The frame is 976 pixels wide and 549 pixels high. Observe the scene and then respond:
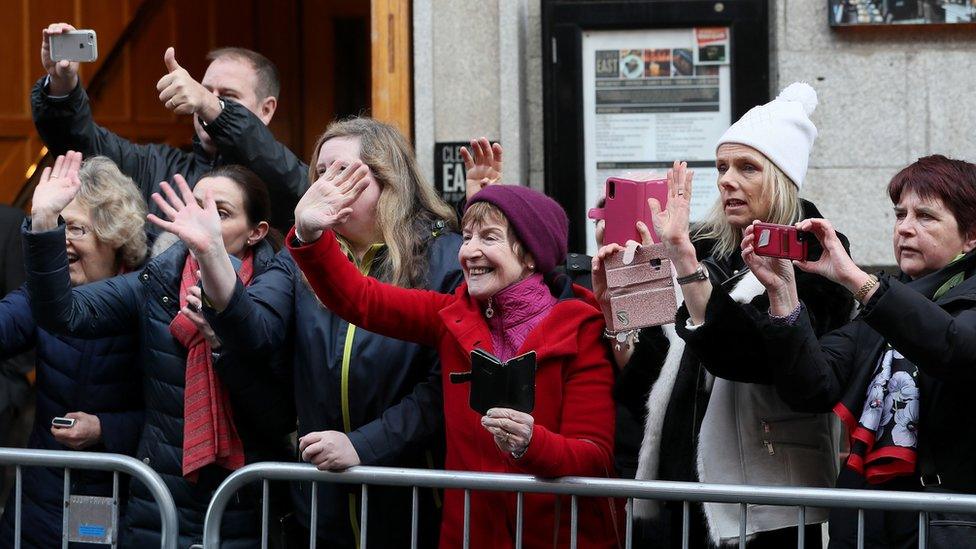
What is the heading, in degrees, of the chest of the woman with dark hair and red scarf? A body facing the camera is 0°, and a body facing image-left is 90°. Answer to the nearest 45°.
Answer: approximately 45°

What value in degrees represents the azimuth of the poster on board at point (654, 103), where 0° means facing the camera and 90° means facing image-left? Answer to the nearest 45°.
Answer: approximately 0°

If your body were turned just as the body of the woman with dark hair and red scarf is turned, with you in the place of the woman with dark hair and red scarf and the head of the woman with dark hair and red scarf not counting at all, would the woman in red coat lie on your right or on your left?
on your left

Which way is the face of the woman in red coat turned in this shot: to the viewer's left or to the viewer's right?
to the viewer's left

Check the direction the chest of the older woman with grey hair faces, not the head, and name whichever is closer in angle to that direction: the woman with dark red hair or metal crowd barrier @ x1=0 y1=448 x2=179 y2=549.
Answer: the metal crowd barrier

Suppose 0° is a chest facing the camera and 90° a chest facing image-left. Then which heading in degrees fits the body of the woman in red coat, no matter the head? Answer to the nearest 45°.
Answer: approximately 45°

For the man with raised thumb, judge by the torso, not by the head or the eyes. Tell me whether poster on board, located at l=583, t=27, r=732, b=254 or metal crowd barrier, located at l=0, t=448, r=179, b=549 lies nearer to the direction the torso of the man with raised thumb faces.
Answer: the metal crowd barrier

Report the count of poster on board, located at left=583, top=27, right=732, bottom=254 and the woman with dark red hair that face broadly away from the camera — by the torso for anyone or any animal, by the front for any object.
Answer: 0

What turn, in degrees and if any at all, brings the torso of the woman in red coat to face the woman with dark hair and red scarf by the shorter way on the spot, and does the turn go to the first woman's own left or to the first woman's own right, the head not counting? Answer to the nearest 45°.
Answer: approximately 90° to the first woman's own right

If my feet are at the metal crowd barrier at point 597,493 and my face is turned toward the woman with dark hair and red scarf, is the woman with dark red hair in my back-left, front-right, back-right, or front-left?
back-right

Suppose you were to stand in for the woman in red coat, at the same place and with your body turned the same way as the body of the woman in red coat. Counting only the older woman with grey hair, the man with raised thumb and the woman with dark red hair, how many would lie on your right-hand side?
2

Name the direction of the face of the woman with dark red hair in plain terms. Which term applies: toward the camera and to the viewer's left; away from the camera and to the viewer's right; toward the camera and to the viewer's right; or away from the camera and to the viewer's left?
toward the camera and to the viewer's left

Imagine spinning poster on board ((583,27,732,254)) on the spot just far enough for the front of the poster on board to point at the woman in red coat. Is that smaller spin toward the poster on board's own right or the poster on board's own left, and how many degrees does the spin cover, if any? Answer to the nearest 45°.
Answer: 0° — it already faces them
